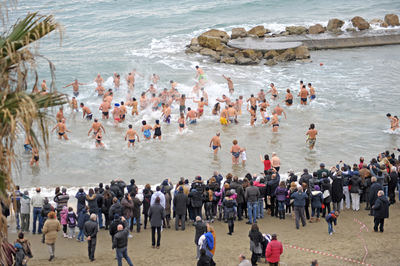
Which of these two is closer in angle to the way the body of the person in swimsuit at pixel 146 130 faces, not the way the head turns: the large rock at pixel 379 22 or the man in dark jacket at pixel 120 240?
the large rock

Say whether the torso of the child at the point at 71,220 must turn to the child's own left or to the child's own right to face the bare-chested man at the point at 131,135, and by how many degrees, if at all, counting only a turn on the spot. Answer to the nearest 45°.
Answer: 0° — they already face them

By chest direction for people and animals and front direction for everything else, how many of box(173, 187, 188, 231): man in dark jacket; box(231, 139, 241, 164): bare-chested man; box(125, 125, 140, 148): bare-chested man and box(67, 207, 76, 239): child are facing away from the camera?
4

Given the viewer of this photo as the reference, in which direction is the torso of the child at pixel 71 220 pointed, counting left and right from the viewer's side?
facing away from the viewer

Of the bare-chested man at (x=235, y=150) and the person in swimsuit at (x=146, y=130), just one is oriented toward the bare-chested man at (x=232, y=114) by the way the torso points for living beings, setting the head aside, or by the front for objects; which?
the bare-chested man at (x=235, y=150)

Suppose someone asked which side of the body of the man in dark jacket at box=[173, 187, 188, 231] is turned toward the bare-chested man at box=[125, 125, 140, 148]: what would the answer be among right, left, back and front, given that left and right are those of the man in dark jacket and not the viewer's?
front

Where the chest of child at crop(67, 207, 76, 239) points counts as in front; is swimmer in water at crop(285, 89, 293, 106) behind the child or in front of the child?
in front

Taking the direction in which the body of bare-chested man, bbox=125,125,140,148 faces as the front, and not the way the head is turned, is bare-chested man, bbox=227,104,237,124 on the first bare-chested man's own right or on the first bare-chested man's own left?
on the first bare-chested man's own right

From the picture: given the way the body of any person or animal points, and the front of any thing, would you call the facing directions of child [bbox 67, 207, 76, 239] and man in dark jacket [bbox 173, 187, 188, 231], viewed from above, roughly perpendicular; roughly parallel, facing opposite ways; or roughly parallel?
roughly parallel

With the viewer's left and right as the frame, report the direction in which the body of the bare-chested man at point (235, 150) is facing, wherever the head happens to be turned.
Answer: facing away from the viewer

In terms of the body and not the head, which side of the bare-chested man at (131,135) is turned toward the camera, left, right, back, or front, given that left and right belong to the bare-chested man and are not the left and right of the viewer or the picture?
back

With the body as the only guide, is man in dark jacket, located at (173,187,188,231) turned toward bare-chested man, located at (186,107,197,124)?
yes

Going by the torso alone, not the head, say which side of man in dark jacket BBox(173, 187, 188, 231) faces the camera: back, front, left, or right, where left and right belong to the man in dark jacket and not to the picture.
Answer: back

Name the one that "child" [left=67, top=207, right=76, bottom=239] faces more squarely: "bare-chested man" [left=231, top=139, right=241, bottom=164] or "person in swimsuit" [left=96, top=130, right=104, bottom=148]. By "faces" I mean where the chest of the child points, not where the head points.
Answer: the person in swimsuit

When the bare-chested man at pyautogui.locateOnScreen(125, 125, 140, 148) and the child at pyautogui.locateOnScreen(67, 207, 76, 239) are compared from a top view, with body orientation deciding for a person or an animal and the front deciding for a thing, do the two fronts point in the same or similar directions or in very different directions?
same or similar directions

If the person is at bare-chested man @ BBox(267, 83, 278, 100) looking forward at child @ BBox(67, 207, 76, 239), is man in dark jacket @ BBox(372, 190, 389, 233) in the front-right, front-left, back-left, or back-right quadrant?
front-left
